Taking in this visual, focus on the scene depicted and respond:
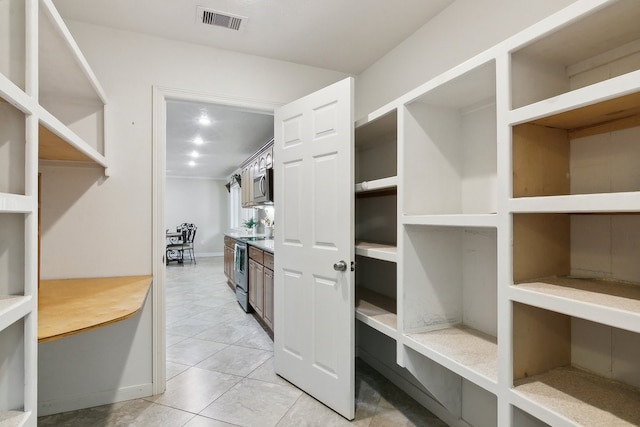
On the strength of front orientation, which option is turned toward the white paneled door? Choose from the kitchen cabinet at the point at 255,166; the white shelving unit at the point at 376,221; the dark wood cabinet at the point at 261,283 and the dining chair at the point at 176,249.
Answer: the white shelving unit

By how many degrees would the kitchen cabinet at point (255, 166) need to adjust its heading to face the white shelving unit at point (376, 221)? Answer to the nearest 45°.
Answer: approximately 90° to its left

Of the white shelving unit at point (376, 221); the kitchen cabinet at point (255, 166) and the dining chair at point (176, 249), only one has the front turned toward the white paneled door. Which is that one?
the white shelving unit

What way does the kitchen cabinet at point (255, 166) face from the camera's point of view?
to the viewer's left

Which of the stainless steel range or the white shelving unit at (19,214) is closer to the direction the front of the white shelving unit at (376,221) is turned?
the white shelving unit

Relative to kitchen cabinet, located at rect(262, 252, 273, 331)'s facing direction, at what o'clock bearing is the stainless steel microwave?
The stainless steel microwave is roughly at 3 o'clock from the kitchen cabinet.

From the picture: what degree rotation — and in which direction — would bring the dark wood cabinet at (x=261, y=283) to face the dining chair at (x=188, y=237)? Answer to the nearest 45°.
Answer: approximately 90° to its right

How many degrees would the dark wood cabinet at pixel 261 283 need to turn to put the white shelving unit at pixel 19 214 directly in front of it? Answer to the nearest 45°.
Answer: approximately 90° to its left

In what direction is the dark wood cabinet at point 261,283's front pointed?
to the viewer's left

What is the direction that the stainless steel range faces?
to the viewer's left

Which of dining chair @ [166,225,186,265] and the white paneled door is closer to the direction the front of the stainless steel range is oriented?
the dining chair

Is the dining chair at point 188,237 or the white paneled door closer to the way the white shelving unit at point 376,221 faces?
the white paneled door

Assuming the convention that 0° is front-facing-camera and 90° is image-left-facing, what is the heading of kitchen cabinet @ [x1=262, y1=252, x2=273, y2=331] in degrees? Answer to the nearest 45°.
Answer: approximately 90°

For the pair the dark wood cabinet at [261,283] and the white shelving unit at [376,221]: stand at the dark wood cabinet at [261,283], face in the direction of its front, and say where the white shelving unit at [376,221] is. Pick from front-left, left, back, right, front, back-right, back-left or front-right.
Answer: back-left
